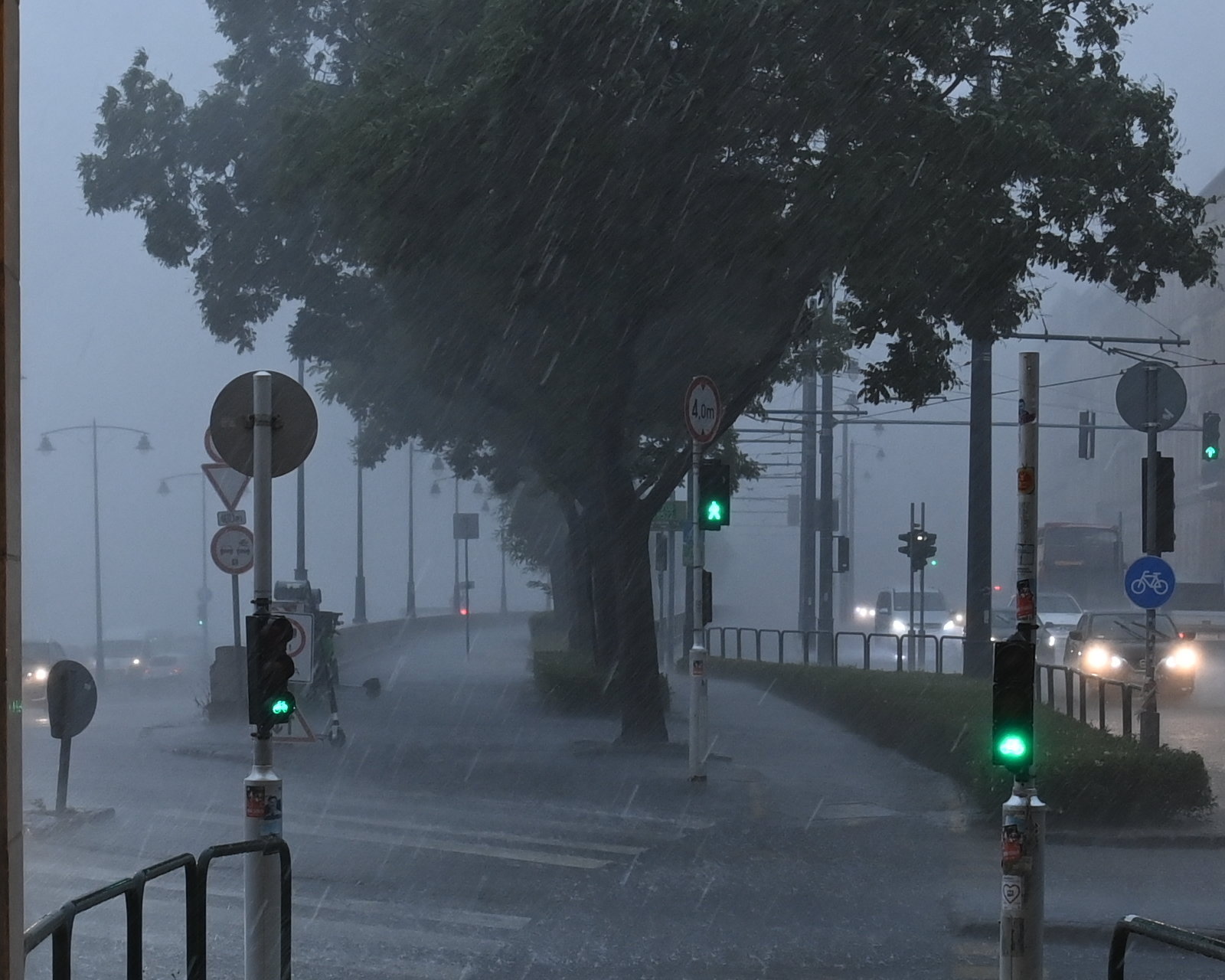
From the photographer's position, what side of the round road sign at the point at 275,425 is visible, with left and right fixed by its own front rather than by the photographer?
back

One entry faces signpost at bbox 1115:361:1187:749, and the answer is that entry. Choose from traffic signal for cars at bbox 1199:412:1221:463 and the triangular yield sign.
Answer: the traffic signal for cars

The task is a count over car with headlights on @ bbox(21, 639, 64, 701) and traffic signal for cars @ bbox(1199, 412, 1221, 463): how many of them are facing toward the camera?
2

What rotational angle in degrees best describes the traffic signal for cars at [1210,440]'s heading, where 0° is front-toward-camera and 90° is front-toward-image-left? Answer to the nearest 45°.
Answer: approximately 0°

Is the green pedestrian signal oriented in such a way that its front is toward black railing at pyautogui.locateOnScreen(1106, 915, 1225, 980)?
yes

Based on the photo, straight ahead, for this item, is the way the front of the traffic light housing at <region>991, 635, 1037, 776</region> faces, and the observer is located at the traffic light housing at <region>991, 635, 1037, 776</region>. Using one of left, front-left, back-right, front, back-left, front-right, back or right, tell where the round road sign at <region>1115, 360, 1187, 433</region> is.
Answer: back

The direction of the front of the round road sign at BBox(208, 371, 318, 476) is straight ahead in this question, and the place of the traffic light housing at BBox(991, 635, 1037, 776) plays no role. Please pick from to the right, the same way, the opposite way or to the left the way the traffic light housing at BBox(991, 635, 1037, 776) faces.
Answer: the opposite way

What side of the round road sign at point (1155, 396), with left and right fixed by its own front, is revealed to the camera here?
back

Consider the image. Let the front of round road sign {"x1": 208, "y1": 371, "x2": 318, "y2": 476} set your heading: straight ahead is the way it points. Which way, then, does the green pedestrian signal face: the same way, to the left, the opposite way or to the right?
the opposite way

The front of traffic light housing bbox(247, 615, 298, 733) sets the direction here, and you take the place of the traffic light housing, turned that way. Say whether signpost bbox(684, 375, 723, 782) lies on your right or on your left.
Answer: on your left

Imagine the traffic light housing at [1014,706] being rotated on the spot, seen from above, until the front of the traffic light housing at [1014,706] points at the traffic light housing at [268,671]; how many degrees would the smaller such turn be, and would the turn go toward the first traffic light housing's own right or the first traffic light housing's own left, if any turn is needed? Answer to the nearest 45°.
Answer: approximately 90° to the first traffic light housing's own right
